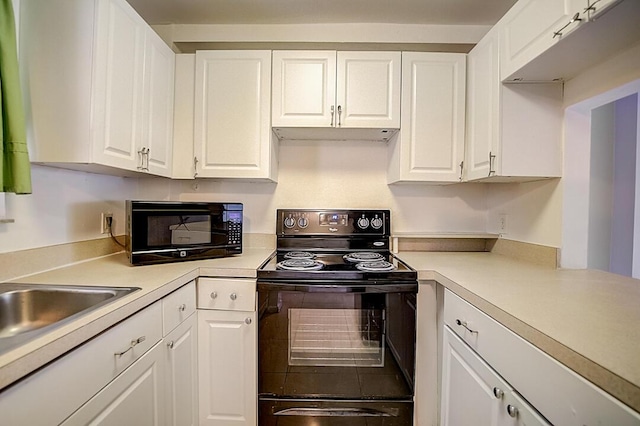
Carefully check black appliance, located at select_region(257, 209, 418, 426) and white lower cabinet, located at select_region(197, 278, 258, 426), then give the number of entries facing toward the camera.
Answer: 2

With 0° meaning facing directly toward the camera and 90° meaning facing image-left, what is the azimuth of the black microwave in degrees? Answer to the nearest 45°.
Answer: approximately 315°

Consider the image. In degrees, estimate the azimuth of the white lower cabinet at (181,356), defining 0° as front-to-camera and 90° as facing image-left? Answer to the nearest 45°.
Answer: approximately 315°

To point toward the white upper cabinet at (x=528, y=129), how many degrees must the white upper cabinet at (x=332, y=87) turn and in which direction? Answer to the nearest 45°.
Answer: approximately 90° to its left

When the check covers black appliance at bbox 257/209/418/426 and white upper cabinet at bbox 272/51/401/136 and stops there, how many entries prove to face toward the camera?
2
